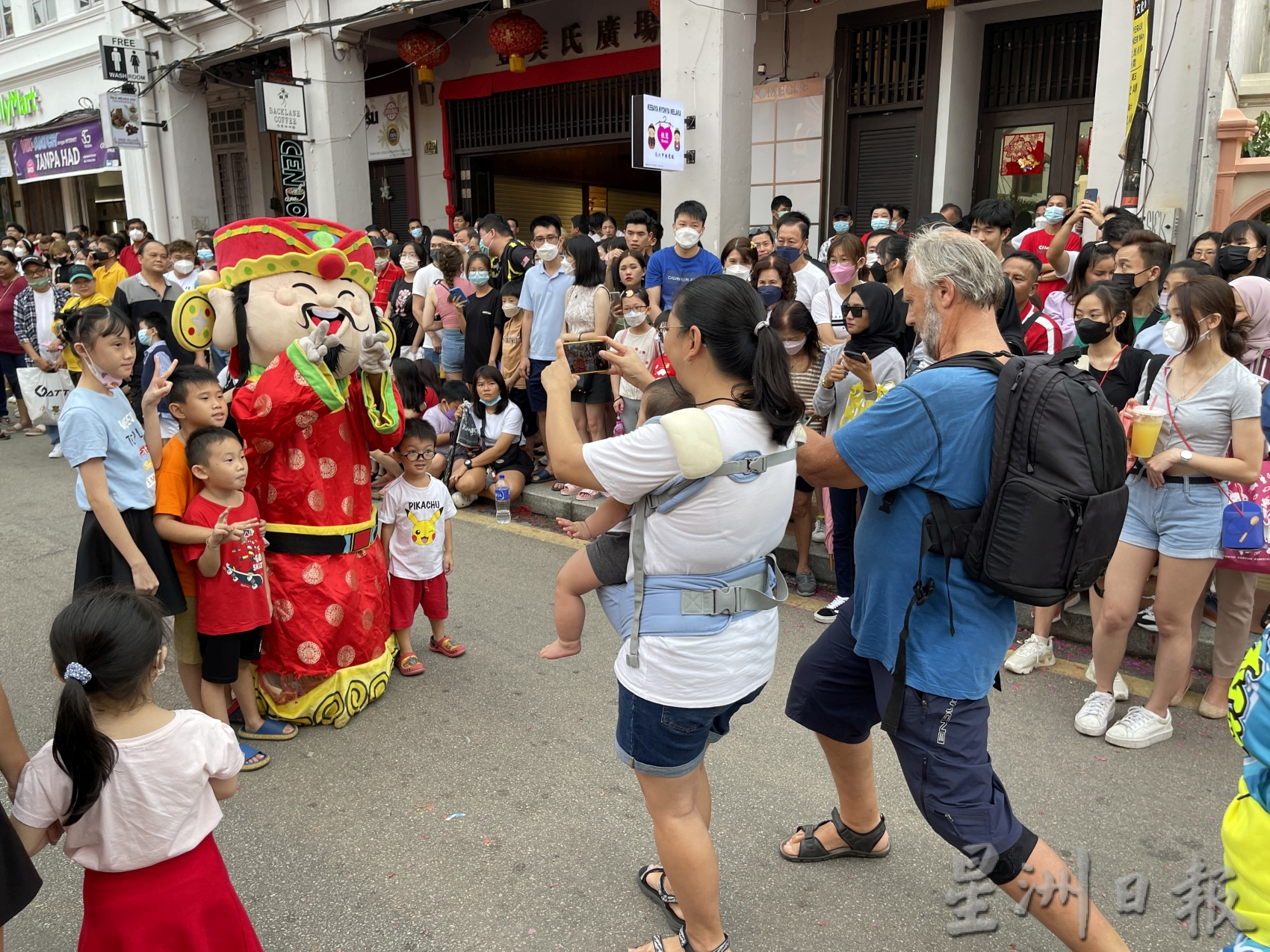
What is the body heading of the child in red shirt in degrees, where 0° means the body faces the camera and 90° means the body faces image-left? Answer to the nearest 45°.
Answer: approximately 315°

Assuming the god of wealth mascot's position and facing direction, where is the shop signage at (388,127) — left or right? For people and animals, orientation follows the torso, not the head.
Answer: on its left

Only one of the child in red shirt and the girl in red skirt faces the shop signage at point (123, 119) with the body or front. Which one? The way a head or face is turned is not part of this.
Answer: the girl in red skirt

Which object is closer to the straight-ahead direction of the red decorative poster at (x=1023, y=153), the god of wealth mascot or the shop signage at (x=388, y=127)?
the god of wealth mascot

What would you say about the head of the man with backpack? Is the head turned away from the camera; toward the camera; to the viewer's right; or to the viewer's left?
to the viewer's left

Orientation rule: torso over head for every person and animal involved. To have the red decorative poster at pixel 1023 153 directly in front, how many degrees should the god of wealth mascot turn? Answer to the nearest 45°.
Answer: approximately 90° to its left

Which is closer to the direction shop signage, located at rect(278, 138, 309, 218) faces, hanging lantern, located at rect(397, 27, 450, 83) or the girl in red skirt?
the girl in red skirt

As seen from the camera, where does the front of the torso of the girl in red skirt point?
away from the camera

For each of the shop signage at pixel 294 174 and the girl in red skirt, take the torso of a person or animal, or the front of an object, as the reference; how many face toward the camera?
1

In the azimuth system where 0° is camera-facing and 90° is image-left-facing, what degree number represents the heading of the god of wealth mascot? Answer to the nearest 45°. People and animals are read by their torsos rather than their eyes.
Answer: approximately 315°

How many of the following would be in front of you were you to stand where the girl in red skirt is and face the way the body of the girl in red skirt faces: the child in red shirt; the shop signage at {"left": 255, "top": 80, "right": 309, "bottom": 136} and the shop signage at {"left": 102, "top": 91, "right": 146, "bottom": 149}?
3

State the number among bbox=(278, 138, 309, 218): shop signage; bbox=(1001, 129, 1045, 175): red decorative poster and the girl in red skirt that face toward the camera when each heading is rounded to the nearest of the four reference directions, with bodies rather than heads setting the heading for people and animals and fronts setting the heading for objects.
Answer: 2
